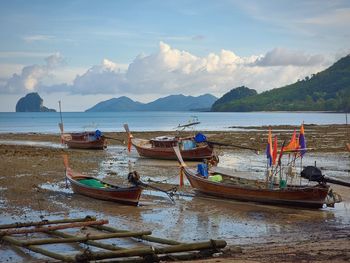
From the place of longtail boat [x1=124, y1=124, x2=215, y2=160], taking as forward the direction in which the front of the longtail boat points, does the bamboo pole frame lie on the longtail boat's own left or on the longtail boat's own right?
on the longtail boat's own left

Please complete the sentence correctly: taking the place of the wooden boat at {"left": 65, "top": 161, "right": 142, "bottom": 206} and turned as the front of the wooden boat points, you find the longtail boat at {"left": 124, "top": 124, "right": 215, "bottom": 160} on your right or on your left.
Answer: on your right

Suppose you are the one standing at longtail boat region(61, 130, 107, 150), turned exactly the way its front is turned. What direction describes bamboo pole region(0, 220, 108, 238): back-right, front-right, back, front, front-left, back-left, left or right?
left

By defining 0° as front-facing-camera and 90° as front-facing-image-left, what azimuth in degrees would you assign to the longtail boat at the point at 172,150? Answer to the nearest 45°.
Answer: approximately 90°

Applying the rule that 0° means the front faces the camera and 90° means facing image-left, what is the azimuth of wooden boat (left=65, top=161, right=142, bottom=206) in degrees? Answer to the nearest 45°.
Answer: approximately 135°

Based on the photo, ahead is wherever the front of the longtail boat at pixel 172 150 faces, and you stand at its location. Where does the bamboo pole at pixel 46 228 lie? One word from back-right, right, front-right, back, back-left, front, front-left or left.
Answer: left

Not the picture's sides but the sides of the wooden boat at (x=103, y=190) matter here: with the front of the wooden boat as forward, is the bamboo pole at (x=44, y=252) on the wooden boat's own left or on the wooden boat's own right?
on the wooden boat's own left

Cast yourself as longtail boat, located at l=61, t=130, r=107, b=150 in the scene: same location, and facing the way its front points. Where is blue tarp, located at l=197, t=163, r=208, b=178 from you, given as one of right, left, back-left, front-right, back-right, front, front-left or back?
left

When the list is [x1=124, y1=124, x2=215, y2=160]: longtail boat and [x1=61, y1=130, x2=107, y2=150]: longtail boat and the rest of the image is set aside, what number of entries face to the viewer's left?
2

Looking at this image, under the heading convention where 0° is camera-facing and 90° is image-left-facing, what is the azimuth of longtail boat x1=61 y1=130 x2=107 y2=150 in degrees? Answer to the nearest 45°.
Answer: approximately 90°

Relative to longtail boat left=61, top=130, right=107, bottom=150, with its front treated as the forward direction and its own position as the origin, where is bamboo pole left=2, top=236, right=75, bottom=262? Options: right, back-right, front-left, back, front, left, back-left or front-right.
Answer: left

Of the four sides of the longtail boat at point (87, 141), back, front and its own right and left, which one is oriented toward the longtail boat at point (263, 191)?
left
